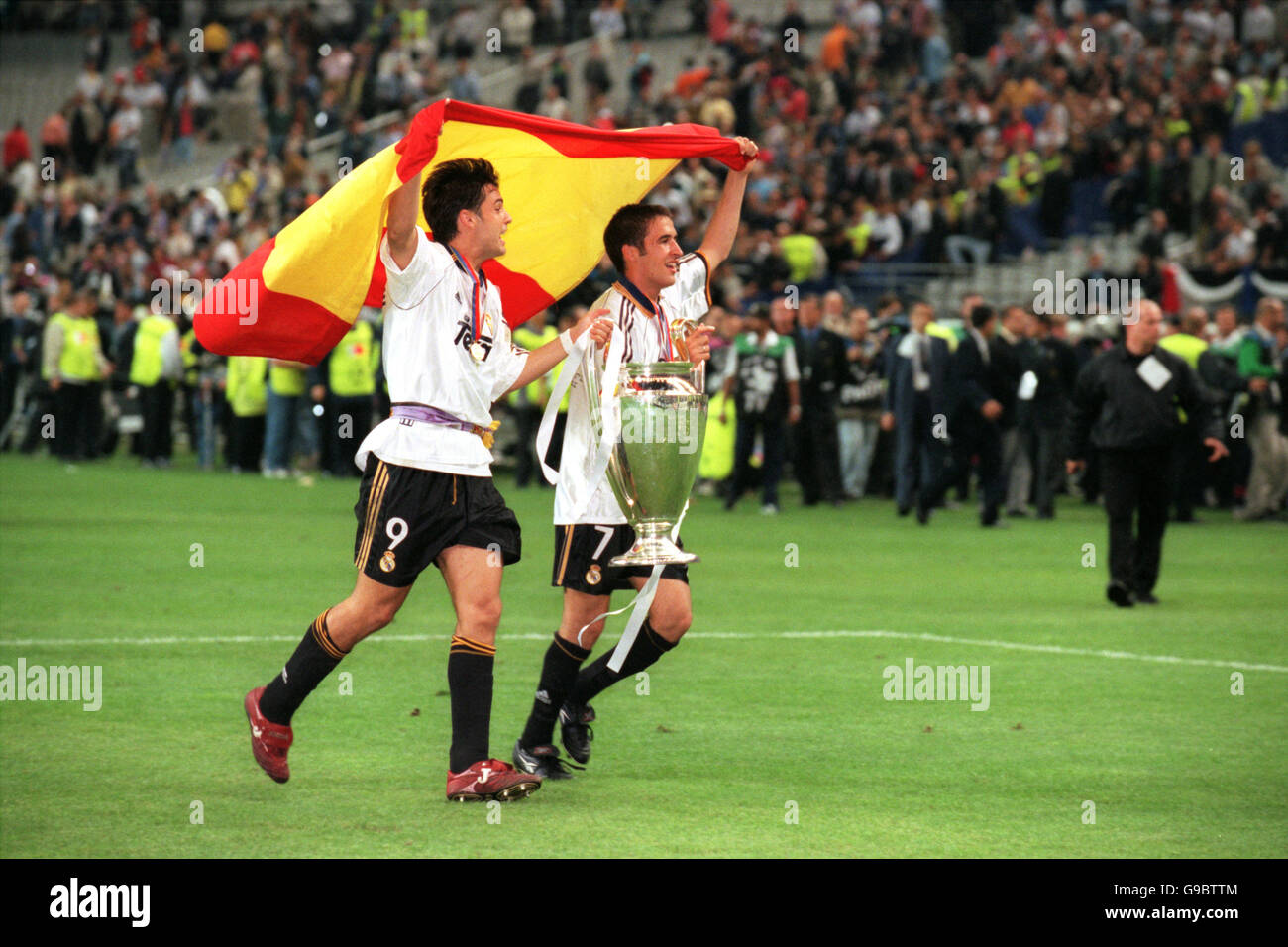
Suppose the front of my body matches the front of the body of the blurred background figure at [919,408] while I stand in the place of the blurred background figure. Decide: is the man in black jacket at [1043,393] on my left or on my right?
on my left

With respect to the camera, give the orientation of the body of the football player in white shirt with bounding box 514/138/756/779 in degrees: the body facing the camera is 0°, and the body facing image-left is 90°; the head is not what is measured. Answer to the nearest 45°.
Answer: approximately 315°

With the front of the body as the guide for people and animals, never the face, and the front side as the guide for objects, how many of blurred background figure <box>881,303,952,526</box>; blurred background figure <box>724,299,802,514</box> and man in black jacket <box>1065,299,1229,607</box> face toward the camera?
3

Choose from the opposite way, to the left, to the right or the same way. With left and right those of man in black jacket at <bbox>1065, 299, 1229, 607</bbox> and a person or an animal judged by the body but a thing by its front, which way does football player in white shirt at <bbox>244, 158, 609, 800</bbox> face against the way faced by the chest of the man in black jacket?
to the left

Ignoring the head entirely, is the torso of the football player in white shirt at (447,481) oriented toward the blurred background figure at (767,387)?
no

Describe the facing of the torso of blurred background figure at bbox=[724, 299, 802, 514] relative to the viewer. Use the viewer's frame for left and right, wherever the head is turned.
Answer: facing the viewer

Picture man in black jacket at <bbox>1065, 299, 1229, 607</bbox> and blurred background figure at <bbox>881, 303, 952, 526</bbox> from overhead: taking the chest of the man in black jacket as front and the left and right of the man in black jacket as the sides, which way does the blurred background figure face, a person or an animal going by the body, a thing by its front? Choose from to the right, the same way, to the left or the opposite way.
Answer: the same way

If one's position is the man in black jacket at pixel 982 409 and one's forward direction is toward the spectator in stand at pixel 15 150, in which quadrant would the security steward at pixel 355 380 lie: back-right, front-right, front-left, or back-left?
front-left

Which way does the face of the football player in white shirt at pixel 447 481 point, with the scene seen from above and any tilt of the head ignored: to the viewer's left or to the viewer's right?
to the viewer's right

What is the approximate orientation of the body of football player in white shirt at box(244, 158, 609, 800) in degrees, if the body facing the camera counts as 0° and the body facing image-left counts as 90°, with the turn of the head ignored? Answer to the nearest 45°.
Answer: approximately 315°

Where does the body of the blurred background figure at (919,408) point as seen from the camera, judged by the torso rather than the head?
toward the camera

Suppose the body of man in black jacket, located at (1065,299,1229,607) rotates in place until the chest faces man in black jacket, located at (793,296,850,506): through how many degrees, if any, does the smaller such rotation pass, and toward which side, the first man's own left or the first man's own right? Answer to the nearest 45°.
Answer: approximately 135° to the first man's own right

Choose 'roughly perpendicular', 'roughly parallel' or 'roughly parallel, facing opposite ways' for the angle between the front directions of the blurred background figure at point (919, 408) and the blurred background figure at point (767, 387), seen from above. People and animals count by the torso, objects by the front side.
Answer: roughly parallel

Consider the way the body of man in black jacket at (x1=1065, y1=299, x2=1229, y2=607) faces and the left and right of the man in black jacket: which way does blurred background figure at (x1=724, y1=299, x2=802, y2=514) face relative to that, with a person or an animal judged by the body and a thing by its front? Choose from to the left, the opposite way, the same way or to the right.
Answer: the same way

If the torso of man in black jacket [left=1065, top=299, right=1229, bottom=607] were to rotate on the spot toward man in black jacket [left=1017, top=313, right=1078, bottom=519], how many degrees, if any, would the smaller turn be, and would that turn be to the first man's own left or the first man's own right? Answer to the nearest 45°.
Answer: approximately 180°

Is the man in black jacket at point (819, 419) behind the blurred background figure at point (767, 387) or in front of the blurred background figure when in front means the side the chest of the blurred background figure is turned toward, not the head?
behind

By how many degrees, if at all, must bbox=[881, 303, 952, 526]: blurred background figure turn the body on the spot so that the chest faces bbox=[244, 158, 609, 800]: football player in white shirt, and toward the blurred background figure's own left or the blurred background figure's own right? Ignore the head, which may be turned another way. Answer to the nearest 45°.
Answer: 0° — they already face them

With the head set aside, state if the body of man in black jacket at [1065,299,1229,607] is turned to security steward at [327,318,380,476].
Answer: no

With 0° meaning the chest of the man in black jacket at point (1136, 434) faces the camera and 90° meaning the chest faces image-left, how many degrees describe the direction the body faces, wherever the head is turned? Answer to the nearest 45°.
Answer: approximately 0°

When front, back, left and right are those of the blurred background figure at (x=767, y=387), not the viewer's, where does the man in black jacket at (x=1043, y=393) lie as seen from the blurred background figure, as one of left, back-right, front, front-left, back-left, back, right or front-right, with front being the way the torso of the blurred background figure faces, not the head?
left

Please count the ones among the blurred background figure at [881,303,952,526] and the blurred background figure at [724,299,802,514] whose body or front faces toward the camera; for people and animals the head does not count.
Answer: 2
